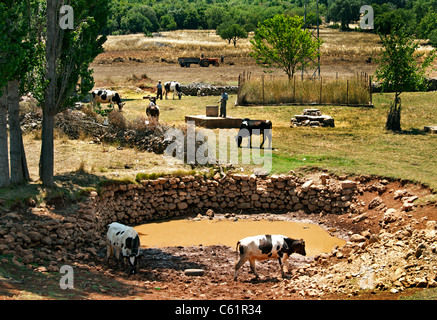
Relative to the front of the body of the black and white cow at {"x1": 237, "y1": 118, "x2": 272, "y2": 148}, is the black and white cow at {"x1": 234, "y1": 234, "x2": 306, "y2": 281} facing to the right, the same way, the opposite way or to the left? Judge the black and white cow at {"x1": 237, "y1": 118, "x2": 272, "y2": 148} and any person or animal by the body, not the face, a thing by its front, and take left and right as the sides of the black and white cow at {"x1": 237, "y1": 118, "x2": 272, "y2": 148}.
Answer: the opposite way

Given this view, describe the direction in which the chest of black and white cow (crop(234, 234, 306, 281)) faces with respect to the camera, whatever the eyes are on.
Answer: to the viewer's right

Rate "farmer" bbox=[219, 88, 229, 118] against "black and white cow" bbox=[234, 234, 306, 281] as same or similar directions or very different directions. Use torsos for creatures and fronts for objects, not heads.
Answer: very different directions

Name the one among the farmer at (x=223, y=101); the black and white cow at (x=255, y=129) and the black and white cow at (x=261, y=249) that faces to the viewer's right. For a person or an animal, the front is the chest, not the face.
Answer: the black and white cow at (x=261, y=249)

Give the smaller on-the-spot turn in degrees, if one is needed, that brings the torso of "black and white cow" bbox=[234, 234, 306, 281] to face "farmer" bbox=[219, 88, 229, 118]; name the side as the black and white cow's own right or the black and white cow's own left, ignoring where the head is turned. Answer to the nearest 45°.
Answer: approximately 90° to the black and white cow's own left

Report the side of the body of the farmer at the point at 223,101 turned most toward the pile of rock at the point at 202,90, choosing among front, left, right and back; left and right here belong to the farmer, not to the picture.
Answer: right

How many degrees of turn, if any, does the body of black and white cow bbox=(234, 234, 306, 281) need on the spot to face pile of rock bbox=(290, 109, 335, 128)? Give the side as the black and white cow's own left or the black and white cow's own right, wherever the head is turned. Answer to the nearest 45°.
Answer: approximately 90° to the black and white cow's own left

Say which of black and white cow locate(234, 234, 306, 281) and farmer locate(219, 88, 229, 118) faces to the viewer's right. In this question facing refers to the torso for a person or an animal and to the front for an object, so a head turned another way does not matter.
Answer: the black and white cow

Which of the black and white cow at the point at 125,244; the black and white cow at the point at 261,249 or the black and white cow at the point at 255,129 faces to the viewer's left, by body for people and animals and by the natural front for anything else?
the black and white cow at the point at 255,129

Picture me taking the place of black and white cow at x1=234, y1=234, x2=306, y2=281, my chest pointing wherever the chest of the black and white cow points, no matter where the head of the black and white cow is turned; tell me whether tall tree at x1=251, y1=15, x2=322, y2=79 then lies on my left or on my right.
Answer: on my left

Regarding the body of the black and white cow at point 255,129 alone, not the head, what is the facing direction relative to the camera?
to the viewer's left
